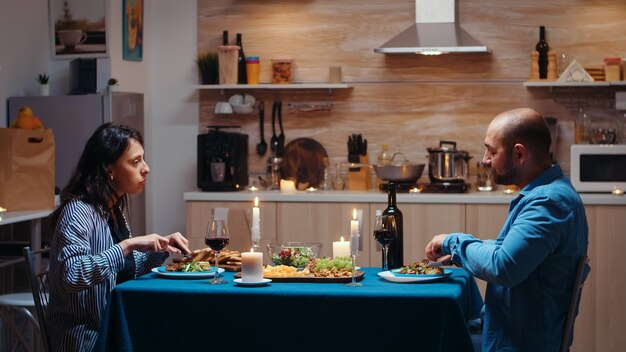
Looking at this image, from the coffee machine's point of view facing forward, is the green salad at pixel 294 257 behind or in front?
in front

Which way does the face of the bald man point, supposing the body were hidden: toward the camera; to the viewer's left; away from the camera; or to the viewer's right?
to the viewer's left

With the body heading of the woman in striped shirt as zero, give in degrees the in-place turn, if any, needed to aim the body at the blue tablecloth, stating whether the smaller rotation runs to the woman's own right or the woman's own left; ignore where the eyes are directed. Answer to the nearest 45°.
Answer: approximately 45° to the woman's own right

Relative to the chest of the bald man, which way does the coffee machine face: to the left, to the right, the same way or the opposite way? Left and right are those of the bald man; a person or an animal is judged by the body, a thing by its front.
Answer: to the left

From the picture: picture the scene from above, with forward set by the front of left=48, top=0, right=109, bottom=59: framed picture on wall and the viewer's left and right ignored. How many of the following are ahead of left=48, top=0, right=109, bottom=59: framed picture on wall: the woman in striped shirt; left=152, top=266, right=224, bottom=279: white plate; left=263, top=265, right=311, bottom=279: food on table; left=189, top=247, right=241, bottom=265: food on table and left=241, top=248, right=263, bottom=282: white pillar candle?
5

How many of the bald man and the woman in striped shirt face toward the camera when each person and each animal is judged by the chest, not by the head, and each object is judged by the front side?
0

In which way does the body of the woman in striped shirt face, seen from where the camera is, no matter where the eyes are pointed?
to the viewer's right

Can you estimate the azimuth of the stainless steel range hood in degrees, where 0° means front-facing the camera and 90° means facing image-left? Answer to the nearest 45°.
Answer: approximately 0°

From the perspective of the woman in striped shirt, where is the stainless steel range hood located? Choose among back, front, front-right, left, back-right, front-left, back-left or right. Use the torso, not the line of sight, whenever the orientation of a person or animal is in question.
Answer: front-left

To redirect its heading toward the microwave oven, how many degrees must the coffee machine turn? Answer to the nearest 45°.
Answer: approximately 90° to its left

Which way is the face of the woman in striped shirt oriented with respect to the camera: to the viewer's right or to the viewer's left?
to the viewer's right

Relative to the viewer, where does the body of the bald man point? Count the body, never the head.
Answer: to the viewer's left

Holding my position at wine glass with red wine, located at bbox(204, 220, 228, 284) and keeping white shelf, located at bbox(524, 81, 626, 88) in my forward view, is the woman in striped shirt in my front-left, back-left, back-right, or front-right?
back-left

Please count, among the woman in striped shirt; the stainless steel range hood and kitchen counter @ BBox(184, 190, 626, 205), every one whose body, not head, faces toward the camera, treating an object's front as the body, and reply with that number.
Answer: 2
